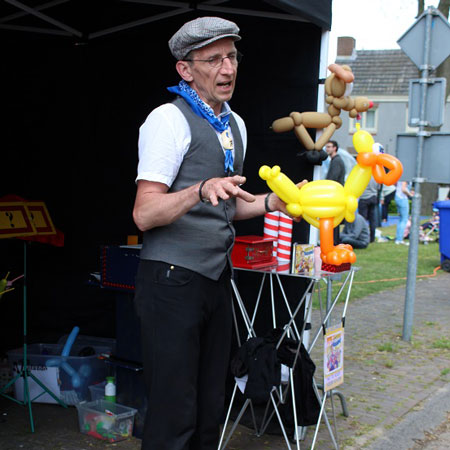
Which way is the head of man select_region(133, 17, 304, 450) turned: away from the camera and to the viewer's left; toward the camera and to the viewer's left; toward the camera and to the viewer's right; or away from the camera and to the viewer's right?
toward the camera and to the viewer's right

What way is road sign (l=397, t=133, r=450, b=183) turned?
away from the camera

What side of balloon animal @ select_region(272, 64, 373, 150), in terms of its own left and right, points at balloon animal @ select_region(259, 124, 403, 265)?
right

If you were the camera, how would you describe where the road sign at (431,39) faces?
facing away from the viewer

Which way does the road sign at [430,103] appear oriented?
away from the camera

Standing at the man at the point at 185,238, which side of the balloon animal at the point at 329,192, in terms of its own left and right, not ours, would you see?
back

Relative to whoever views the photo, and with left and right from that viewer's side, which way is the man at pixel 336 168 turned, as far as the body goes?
facing to the left of the viewer

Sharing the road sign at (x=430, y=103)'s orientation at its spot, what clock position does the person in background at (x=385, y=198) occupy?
The person in background is roughly at 12 o'clock from the road sign.
